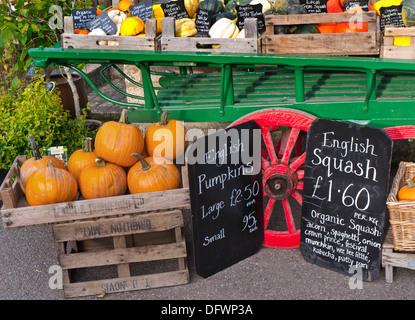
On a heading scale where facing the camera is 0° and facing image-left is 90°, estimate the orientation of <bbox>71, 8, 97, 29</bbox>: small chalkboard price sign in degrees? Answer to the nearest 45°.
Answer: approximately 0°
